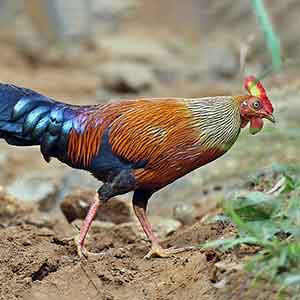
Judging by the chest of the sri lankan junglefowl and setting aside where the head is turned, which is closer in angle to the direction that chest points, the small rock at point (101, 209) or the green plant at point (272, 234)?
the green plant

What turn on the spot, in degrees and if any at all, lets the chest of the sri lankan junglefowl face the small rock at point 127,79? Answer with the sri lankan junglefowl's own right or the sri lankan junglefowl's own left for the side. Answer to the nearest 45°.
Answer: approximately 90° to the sri lankan junglefowl's own left

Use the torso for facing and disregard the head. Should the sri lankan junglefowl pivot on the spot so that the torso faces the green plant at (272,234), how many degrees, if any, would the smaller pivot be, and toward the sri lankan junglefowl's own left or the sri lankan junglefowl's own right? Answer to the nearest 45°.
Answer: approximately 45° to the sri lankan junglefowl's own right

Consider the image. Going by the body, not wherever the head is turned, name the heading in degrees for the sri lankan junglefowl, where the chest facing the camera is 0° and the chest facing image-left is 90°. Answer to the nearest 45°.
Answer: approximately 270°

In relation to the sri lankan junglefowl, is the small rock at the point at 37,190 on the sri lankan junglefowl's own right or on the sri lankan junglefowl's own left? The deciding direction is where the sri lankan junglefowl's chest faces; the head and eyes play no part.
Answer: on the sri lankan junglefowl's own left

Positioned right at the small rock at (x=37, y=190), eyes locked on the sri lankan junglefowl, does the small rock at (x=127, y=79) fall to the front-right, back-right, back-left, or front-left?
back-left

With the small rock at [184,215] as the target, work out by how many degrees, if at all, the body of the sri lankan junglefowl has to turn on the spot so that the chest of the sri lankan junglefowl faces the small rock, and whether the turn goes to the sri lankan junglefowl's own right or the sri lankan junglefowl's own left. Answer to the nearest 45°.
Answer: approximately 90° to the sri lankan junglefowl's own left
